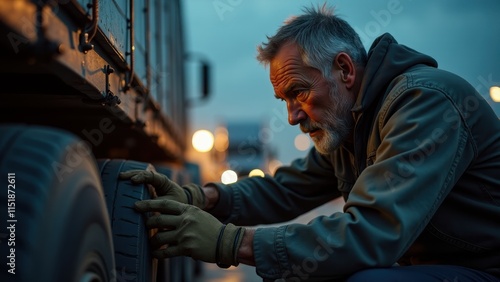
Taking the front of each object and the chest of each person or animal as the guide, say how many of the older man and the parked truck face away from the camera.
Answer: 1

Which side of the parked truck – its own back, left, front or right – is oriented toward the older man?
right

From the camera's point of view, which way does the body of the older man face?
to the viewer's left

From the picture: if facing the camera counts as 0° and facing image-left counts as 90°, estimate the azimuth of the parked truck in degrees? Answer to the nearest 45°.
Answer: approximately 180°

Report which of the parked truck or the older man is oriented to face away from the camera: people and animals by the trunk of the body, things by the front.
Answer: the parked truck

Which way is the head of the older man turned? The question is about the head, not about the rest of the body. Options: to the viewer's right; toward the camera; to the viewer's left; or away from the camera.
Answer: to the viewer's left
